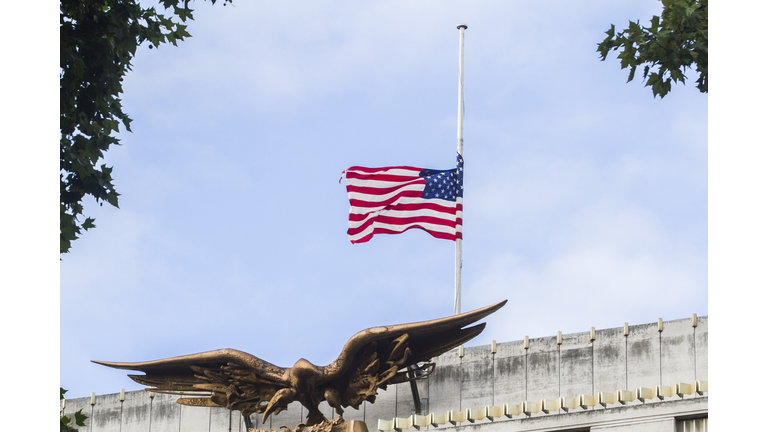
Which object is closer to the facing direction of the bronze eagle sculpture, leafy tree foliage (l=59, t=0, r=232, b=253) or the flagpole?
the leafy tree foliage

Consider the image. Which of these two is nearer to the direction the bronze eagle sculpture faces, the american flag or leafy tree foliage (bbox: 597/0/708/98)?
the leafy tree foliage

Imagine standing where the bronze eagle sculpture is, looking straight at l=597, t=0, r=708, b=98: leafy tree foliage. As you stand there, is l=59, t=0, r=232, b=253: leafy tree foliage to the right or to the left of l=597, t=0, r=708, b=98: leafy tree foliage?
right

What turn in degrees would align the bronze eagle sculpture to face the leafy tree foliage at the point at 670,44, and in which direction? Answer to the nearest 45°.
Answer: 0° — it already faces it

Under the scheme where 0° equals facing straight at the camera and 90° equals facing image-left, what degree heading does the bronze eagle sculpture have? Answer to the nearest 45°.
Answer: approximately 0°
